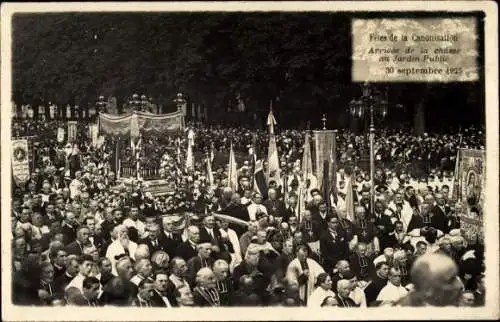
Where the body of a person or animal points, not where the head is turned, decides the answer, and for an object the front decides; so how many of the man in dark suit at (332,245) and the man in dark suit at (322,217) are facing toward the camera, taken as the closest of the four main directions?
2

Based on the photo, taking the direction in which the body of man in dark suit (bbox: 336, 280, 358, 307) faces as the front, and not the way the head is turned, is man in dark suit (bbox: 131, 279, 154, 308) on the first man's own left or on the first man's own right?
on the first man's own right

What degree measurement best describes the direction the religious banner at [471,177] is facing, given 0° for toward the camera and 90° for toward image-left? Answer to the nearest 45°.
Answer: approximately 0°

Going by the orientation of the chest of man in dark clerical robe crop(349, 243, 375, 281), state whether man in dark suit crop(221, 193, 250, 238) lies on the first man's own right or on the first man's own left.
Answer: on the first man's own right

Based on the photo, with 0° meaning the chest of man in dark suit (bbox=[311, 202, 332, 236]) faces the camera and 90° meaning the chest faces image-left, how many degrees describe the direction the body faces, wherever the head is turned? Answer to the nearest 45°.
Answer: approximately 0°
